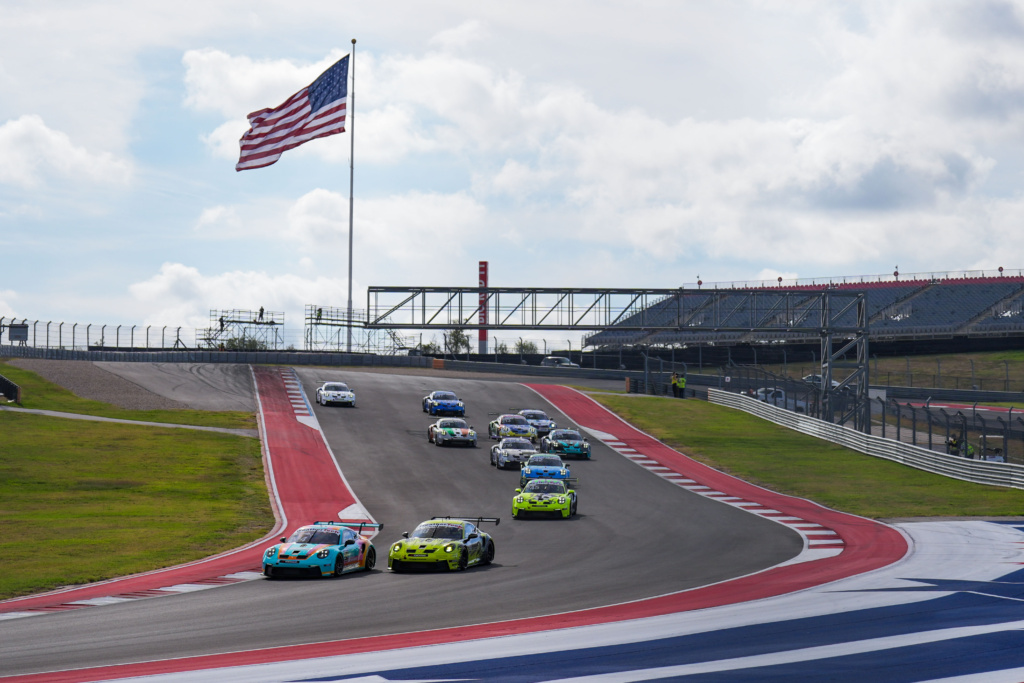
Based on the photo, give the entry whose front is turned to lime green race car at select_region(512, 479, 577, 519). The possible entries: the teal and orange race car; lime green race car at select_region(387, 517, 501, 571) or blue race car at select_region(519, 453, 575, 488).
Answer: the blue race car

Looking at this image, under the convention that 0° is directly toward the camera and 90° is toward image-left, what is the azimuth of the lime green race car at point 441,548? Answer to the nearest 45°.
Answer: approximately 45°

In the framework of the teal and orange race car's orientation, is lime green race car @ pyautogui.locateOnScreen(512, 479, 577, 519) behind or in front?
behind

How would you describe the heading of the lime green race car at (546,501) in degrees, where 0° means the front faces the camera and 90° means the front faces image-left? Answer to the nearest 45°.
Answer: approximately 0°

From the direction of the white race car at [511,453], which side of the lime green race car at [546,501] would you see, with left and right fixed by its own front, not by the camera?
back

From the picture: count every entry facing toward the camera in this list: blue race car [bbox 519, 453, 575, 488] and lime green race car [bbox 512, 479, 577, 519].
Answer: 2

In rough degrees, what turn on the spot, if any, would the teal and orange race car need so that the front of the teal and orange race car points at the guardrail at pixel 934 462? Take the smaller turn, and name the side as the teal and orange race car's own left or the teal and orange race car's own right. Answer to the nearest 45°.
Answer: approximately 180°

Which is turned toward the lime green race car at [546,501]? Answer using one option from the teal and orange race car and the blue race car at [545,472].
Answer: the blue race car

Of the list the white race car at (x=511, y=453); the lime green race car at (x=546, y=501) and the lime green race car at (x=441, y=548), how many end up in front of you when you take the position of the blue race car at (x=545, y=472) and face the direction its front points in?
2

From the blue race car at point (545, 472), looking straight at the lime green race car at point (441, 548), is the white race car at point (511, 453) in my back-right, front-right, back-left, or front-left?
back-right

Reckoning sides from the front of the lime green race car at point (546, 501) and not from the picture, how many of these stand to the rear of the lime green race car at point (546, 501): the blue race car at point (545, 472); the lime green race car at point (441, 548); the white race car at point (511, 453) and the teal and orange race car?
2

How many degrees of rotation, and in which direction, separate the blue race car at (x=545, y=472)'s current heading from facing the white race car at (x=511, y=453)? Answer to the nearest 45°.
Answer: approximately 180°
